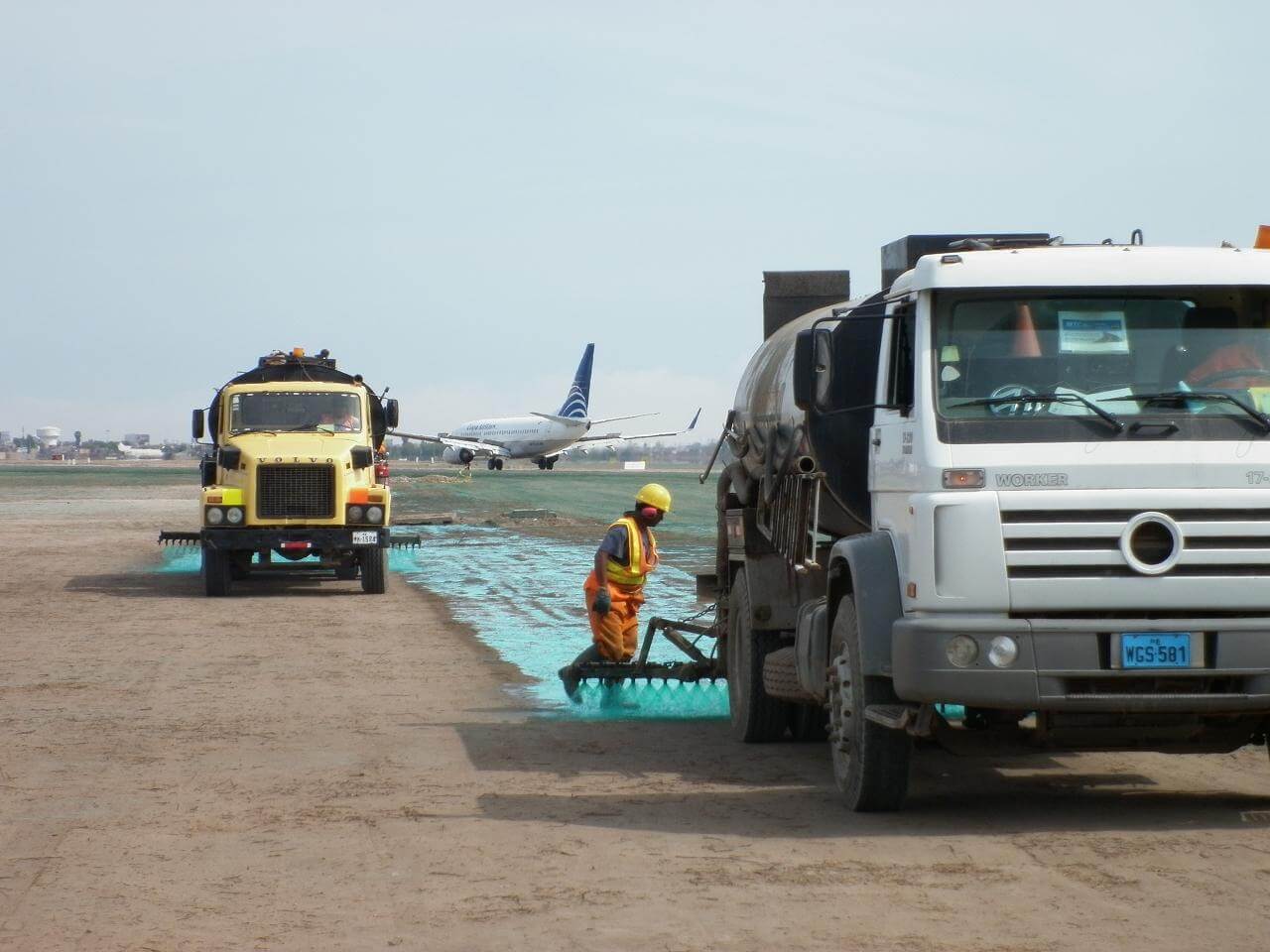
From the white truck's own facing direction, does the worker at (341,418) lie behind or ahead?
behind

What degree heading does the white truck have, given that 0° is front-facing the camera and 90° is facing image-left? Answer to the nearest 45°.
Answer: approximately 0°

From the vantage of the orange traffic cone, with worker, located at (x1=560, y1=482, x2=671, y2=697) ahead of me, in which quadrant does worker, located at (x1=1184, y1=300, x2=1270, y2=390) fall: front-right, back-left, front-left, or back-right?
back-right

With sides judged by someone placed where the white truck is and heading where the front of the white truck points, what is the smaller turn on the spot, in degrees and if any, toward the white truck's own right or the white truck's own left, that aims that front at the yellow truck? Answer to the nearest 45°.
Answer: approximately 135° to the white truck's own right

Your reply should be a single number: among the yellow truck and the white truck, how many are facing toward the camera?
2
